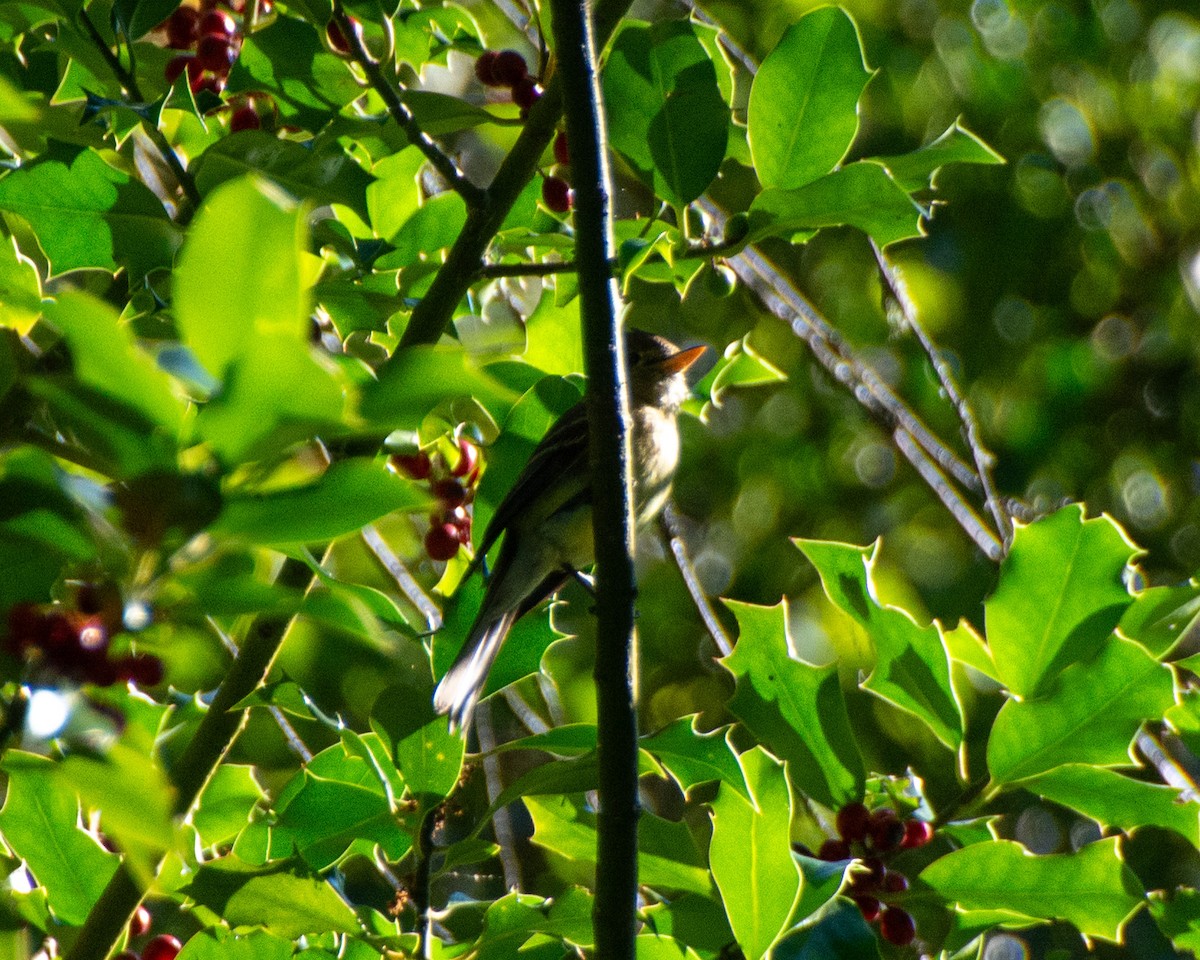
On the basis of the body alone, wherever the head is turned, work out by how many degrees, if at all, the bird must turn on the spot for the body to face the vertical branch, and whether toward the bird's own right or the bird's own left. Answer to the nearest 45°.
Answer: approximately 90° to the bird's own right

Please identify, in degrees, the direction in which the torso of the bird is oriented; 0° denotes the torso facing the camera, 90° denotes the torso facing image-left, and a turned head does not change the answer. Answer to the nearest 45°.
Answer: approximately 270°

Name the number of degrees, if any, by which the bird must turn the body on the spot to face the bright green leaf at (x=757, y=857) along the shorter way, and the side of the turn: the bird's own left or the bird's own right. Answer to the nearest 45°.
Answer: approximately 90° to the bird's own right

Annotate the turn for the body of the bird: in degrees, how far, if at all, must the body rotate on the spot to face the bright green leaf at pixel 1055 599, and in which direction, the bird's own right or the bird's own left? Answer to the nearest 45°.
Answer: approximately 45° to the bird's own right
